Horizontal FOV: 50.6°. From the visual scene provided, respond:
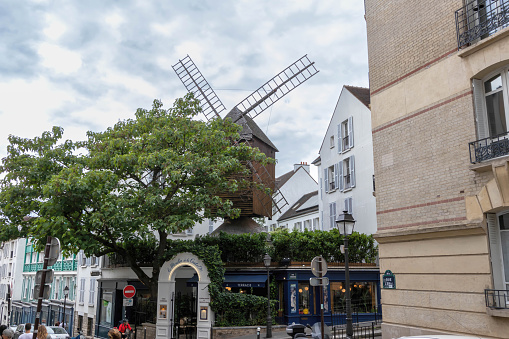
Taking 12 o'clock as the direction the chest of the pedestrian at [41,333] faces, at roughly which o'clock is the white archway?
The white archway is roughly at 1 o'clock from the pedestrian.

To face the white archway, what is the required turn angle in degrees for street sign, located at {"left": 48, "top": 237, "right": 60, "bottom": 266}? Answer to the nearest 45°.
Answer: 0° — it already faces it

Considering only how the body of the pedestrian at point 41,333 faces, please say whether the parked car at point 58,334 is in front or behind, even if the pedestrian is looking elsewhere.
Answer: in front

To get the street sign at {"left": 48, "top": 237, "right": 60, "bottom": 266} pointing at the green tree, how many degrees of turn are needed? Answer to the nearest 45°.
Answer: approximately 45° to its left

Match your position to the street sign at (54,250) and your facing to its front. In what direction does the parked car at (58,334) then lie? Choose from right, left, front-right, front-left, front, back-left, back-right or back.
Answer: front-left

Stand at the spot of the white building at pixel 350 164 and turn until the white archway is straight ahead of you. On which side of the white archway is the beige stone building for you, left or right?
left

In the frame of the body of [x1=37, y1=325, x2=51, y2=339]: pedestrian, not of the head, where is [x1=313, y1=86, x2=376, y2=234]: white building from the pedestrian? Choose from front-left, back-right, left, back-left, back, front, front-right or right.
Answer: front-right

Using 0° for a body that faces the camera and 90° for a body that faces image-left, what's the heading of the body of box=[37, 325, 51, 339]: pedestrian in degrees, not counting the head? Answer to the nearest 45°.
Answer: approximately 180°
